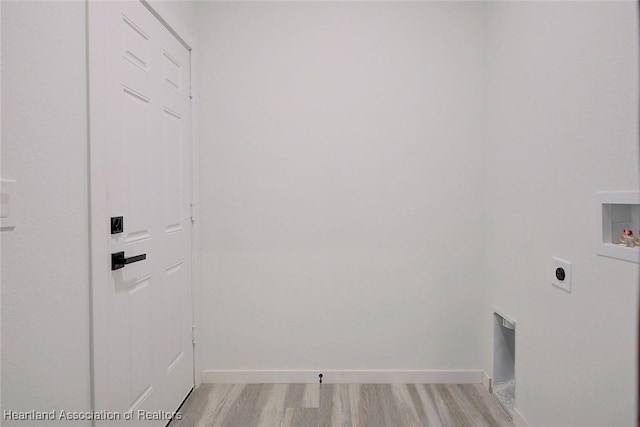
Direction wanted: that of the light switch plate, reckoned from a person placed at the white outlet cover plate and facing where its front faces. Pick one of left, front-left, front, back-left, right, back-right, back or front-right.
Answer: front

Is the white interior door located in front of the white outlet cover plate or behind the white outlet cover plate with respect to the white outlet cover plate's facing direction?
in front

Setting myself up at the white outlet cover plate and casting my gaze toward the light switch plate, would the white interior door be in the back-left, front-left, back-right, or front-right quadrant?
front-right

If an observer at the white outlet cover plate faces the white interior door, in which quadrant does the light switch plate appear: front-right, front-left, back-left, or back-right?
front-left

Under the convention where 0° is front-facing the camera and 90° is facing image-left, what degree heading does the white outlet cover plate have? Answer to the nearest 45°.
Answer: approximately 45°
